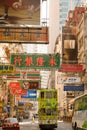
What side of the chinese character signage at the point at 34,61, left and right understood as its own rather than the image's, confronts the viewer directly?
front

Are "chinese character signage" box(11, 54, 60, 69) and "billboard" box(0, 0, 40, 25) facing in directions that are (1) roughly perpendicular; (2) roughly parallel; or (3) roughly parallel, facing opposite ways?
roughly parallel

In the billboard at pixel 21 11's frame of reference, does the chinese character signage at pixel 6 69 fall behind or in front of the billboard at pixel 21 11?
behind

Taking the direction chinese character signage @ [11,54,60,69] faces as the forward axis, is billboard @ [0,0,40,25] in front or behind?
in front

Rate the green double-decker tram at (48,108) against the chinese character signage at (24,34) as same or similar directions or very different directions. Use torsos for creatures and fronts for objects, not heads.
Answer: same or similar directions

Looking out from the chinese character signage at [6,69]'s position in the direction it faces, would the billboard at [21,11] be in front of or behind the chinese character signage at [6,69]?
in front

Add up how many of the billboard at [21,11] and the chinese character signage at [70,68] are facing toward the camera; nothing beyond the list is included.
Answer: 2

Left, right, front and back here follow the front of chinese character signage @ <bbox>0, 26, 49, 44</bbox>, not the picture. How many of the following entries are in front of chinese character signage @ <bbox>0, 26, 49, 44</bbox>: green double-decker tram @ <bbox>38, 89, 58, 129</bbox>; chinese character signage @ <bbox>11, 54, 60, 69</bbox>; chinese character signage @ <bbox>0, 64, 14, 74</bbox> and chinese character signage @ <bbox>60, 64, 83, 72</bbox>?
0

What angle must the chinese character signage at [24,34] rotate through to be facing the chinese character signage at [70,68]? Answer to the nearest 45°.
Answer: approximately 180°

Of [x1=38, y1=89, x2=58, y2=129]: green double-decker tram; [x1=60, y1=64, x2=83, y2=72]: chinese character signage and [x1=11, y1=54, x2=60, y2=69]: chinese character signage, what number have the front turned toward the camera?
3

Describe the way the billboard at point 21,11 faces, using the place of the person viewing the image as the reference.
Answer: facing the viewer

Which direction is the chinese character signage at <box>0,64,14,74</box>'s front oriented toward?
toward the camera

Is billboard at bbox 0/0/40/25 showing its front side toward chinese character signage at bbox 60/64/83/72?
no

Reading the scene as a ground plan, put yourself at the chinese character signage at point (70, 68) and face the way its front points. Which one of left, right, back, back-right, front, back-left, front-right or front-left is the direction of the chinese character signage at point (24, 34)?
front

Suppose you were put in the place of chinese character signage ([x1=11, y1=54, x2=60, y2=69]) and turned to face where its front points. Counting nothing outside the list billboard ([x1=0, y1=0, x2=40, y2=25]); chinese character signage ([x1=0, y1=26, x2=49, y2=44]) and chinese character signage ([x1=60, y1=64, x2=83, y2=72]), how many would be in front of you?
2

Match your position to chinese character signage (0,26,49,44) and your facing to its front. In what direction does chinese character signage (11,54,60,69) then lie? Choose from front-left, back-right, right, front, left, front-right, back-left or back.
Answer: back
